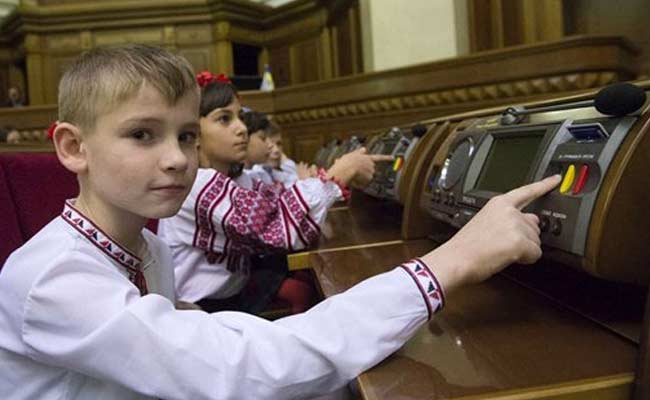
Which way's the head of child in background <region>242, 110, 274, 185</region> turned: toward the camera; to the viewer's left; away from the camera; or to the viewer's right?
to the viewer's right

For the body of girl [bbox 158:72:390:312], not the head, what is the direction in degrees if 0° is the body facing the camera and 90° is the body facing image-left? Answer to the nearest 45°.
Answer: approximately 270°

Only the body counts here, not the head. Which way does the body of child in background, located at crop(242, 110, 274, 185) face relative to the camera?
to the viewer's right

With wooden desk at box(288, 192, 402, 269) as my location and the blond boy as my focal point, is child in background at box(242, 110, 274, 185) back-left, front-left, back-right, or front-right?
back-right

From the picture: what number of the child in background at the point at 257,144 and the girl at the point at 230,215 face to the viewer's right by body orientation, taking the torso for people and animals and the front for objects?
2
